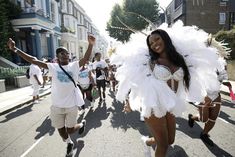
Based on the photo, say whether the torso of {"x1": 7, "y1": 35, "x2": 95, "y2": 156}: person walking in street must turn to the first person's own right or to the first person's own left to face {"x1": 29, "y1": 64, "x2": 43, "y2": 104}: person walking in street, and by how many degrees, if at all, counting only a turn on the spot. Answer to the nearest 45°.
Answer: approximately 180°

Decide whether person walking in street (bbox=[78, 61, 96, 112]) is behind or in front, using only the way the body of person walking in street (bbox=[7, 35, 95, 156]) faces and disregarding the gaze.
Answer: behind

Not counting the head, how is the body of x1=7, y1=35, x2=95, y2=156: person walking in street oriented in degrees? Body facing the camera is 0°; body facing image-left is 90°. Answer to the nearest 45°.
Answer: approximately 0°

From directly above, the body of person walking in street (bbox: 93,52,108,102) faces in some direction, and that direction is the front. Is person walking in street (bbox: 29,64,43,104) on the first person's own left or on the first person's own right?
on the first person's own right

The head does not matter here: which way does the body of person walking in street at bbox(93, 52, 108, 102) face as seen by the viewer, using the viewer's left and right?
facing the viewer

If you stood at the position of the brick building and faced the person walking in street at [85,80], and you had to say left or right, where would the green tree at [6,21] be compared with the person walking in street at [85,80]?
right

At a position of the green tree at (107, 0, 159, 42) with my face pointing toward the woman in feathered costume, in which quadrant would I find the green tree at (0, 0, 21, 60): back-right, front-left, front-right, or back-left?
front-right

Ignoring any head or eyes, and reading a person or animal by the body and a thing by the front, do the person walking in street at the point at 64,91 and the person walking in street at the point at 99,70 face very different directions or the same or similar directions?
same or similar directions

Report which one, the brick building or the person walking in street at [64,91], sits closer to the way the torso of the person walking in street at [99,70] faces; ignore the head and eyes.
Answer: the person walking in street

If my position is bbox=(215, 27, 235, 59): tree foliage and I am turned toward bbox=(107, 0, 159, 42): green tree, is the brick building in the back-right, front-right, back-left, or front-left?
front-right

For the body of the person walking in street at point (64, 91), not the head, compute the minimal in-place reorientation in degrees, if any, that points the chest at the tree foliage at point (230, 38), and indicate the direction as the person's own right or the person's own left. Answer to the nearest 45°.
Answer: approximately 135° to the person's own left

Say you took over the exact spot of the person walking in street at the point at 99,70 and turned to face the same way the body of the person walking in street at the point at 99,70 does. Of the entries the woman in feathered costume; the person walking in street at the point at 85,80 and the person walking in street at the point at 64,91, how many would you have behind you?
0

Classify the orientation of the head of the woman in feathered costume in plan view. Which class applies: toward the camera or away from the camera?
toward the camera
